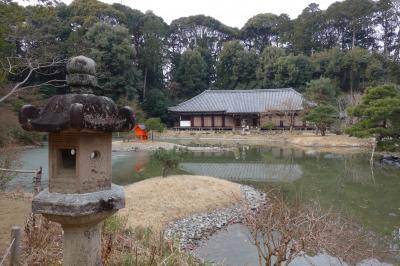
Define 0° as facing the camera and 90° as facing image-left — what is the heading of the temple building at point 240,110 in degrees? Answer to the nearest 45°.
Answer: approximately 0°

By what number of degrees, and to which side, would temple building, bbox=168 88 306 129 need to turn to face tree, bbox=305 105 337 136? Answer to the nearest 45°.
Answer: approximately 45° to its left

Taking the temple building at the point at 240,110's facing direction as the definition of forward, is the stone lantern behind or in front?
in front

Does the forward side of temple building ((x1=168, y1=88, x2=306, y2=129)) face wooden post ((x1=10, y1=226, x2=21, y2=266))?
yes

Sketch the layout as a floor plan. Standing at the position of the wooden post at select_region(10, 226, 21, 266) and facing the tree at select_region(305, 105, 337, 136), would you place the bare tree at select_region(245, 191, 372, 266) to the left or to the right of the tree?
right
